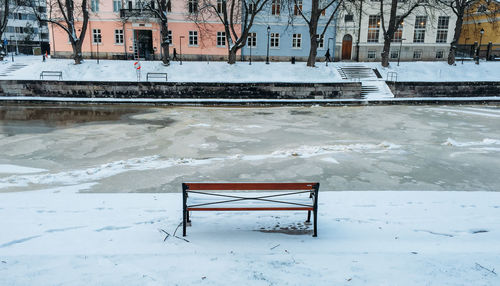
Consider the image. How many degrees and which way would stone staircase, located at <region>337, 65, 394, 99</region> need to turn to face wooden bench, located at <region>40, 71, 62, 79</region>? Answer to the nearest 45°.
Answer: approximately 90° to its right

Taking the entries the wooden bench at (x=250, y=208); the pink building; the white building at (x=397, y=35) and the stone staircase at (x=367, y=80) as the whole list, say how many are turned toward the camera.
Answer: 3

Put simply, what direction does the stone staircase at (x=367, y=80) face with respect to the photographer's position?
facing the viewer

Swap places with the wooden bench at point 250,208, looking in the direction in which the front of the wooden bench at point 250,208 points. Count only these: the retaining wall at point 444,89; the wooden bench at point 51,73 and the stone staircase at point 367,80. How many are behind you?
0

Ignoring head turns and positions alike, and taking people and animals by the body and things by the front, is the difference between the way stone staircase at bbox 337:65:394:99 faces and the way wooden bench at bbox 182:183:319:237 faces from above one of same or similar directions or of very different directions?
very different directions

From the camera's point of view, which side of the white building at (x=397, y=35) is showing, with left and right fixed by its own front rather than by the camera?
front

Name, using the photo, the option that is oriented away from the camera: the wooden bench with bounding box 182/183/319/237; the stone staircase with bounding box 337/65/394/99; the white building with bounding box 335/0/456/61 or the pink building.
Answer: the wooden bench

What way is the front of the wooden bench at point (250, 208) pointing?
away from the camera

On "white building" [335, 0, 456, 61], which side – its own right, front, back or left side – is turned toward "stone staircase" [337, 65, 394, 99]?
front

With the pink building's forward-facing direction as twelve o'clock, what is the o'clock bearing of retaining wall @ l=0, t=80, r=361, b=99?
The retaining wall is roughly at 12 o'clock from the pink building.

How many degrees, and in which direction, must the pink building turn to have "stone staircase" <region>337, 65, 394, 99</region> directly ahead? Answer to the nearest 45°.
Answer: approximately 45° to its left

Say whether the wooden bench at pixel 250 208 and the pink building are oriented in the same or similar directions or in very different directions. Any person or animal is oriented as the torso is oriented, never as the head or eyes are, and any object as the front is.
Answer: very different directions

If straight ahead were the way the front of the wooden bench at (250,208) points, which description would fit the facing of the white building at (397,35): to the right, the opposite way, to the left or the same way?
the opposite way

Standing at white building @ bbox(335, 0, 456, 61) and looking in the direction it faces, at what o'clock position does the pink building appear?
The pink building is roughly at 2 o'clock from the white building.

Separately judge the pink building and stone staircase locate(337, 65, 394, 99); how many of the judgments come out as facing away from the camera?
0

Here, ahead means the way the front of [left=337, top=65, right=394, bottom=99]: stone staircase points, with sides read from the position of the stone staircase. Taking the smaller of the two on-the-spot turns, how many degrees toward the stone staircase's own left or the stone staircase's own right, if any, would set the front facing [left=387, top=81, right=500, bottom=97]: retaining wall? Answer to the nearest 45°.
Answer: approximately 90° to the stone staircase's own left

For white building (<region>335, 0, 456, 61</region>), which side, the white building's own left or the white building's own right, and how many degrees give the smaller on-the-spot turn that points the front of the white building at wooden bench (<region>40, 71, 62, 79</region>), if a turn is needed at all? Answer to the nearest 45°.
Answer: approximately 45° to the white building's own right

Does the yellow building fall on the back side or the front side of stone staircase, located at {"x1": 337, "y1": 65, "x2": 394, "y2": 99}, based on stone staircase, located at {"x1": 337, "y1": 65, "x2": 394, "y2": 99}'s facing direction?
on the back side

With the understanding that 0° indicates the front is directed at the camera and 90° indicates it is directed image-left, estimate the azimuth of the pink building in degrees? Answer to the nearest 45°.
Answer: approximately 0°
